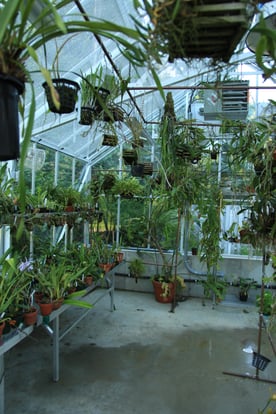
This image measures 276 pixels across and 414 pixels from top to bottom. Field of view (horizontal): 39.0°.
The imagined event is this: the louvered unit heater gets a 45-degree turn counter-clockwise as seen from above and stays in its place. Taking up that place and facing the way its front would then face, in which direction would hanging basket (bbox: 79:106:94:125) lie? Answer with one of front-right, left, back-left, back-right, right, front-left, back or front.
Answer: back-right

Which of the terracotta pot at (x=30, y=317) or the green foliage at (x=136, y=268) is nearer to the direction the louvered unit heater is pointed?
the terracotta pot

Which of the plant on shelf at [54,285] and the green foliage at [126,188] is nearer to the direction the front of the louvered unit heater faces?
the plant on shelf

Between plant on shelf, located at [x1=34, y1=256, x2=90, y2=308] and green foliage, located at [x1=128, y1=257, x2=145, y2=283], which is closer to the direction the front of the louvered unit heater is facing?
the plant on shelf
